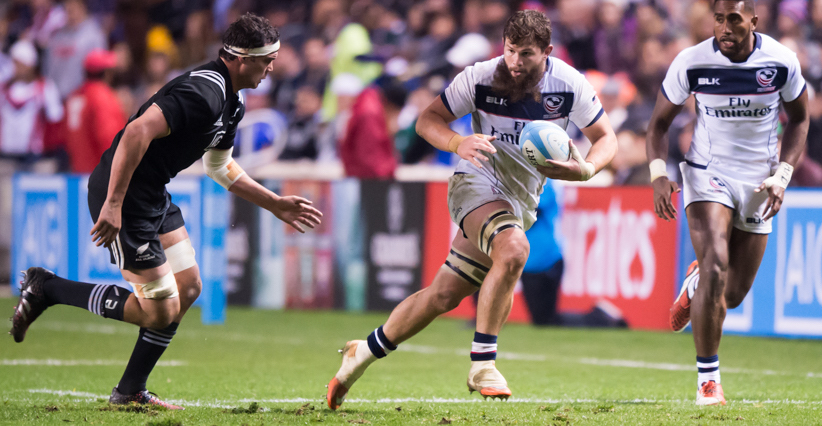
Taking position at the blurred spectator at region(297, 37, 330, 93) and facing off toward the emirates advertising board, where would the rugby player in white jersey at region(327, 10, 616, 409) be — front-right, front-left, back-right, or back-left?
front-right

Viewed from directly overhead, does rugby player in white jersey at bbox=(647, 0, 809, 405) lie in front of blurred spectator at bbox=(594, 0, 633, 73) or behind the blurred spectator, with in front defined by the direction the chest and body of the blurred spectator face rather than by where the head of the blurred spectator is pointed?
in front

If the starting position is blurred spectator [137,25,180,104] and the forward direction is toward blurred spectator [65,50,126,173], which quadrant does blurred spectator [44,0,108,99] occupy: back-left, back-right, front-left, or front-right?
front-right

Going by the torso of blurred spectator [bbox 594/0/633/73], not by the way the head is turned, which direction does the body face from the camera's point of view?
toward the camera

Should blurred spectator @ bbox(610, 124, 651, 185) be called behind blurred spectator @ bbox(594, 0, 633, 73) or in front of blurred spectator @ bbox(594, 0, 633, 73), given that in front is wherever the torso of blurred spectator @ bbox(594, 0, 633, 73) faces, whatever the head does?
in front

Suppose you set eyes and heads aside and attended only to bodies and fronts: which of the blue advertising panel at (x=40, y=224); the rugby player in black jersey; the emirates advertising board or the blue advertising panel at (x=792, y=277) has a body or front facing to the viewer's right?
the rugby player in black jersey

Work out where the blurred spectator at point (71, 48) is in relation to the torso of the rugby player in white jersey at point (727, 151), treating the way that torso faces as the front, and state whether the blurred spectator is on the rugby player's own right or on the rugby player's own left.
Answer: on the rugby player's own right

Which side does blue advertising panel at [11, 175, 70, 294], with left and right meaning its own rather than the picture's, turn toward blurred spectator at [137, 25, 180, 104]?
back

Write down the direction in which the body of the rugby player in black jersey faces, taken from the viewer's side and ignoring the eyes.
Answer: to the viewer's right

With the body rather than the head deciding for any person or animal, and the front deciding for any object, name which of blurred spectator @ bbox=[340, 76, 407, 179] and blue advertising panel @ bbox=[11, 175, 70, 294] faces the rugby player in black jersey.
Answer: the blue advertising panel

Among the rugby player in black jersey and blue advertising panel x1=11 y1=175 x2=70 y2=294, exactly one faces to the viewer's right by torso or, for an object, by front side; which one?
the rugby player in black jersey

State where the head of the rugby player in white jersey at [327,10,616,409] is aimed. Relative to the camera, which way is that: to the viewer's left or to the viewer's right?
to the viewer's left

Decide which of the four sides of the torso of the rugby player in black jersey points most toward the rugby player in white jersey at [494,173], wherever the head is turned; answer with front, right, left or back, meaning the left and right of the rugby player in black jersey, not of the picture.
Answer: front

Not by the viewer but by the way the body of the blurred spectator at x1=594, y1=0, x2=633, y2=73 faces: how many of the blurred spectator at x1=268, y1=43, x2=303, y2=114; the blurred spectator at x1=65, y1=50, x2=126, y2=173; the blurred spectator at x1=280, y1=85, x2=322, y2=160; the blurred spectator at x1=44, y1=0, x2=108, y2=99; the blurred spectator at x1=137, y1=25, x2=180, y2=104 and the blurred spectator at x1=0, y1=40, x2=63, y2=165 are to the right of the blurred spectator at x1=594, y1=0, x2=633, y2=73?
6

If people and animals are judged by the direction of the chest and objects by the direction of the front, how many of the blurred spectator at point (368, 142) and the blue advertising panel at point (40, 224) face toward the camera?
1

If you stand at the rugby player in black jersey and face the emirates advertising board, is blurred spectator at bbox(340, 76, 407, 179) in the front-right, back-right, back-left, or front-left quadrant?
front-left

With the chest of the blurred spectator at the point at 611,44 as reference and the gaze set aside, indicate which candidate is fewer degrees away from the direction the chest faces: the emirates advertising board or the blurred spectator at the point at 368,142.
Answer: the emirates advertising board

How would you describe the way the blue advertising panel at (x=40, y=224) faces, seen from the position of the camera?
facing the viewer

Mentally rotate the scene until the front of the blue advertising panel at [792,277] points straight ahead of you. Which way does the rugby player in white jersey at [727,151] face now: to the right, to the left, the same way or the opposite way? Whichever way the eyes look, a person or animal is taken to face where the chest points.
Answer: the same way

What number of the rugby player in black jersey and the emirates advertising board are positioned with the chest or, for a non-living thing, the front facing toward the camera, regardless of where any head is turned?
1
